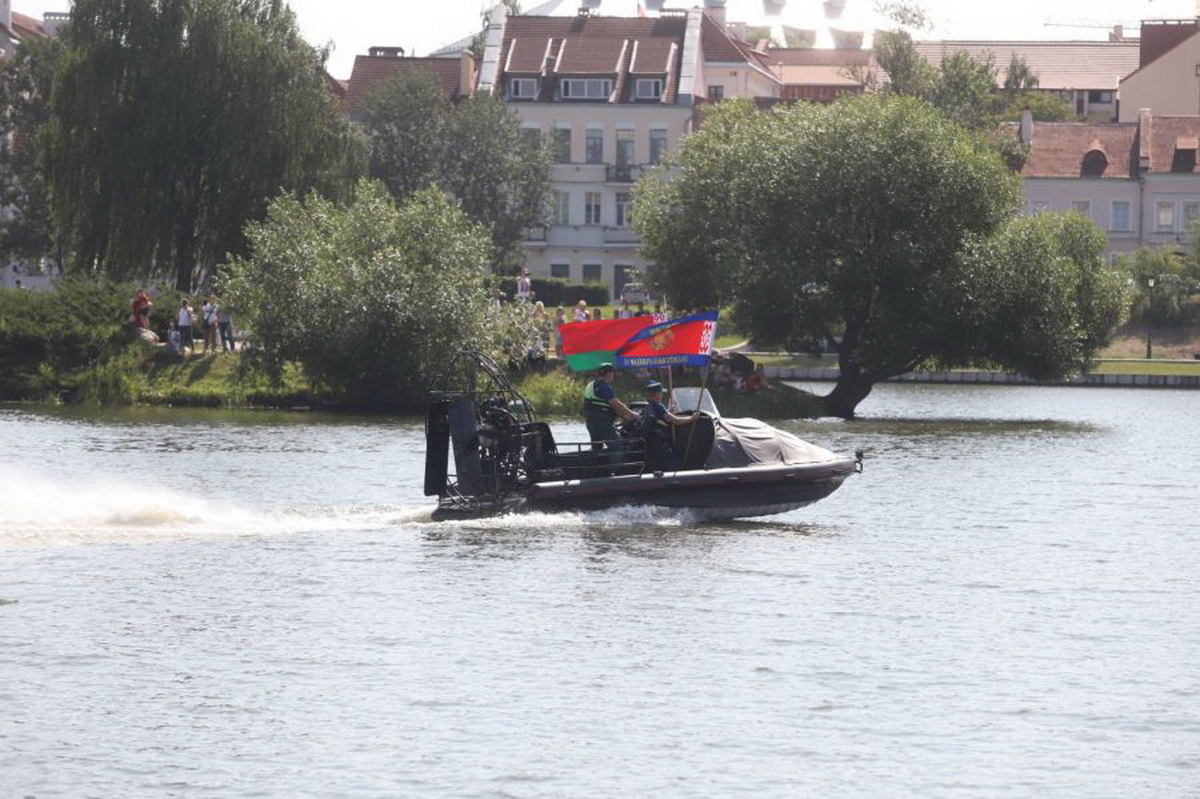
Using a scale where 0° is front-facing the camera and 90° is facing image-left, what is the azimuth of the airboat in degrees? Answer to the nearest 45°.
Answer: approximately 270°

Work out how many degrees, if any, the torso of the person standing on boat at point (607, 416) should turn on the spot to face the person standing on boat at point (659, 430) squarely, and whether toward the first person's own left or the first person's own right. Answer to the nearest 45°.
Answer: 0° — they already face them

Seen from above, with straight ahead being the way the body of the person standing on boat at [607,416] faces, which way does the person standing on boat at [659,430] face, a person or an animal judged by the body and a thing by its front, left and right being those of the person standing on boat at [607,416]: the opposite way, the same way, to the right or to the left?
the same way

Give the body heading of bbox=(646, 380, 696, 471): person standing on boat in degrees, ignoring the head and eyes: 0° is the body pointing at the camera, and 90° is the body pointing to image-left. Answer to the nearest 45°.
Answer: approximately 270°

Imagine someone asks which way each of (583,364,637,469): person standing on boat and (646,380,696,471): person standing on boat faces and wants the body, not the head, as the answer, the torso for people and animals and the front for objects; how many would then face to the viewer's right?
2

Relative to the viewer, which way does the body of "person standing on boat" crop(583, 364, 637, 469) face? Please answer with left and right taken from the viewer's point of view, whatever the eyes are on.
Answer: facing to the right of the viewer

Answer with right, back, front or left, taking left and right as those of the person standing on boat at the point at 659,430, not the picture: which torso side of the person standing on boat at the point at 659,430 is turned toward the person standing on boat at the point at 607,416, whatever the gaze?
back
